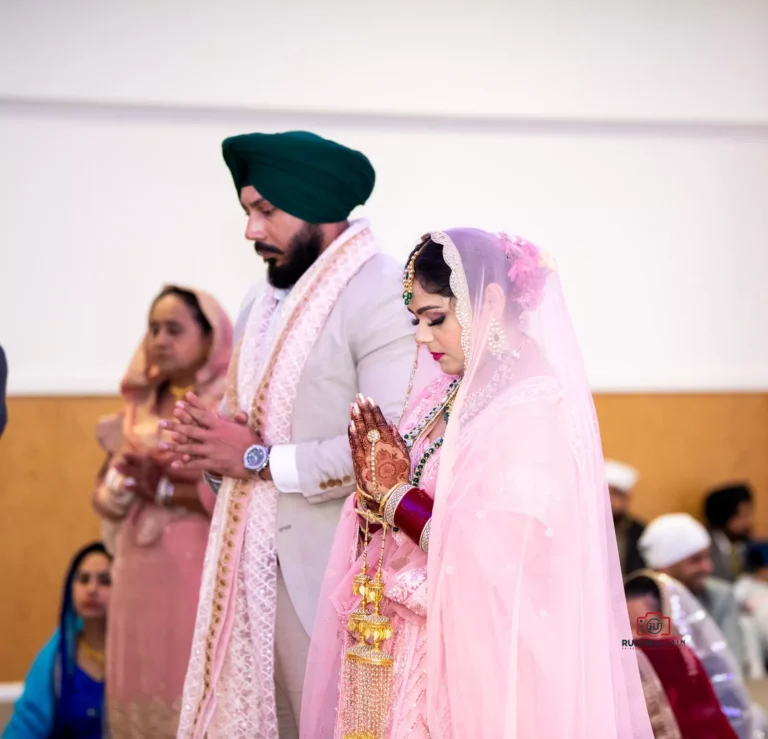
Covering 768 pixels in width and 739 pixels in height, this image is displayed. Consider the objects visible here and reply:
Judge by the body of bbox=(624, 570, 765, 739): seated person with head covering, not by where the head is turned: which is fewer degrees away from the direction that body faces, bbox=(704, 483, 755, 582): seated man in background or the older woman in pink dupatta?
the older woman in pink dupatta

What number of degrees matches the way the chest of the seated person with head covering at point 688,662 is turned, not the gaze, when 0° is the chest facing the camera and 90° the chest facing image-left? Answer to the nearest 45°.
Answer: approximately 45°

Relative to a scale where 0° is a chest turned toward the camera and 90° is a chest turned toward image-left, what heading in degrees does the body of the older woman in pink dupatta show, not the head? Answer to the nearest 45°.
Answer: approximately 45°

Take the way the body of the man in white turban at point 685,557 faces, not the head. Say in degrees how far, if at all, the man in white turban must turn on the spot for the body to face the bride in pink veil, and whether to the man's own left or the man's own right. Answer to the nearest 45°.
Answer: approximately 45° to the man's own right

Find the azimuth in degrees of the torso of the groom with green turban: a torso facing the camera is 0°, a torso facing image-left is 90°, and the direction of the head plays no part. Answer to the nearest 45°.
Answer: approximately 45°

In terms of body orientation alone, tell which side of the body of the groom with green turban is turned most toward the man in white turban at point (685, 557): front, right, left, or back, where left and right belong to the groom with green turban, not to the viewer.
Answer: back
